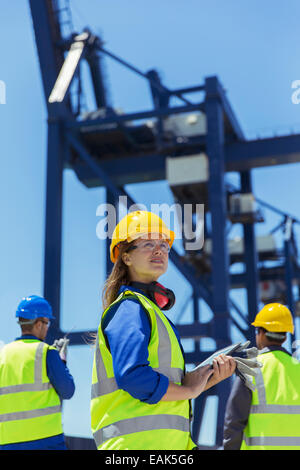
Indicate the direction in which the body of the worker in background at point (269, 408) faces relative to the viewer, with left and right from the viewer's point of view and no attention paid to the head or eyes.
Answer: facing away from the viewer and to the left of the viewer

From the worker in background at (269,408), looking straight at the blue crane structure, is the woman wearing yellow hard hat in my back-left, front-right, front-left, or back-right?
back-left

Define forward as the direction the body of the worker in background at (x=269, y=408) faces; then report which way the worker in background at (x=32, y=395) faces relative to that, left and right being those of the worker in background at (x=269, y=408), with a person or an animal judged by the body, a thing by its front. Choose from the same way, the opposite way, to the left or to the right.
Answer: to the right

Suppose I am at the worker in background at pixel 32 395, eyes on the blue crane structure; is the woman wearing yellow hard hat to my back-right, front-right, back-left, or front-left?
back-right

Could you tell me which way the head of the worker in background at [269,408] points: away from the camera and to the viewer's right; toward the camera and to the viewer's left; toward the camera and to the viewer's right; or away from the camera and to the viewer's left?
away from the camera and to the viewer's left

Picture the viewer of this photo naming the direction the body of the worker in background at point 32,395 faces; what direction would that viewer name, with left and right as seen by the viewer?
facing away from the viewer and to the right of the viewer

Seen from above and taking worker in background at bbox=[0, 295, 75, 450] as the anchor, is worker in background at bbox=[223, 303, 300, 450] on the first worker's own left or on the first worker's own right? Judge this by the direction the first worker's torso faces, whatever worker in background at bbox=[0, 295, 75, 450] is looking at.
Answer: on the first worker's own right

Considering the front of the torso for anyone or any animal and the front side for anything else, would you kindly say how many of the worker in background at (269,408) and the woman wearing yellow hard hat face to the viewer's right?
1

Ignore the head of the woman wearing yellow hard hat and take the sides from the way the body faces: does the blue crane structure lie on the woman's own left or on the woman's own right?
on the woman's own left

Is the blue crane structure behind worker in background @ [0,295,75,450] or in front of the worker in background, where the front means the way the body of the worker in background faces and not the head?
in front

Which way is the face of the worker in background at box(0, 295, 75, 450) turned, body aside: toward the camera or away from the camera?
away from the camera
